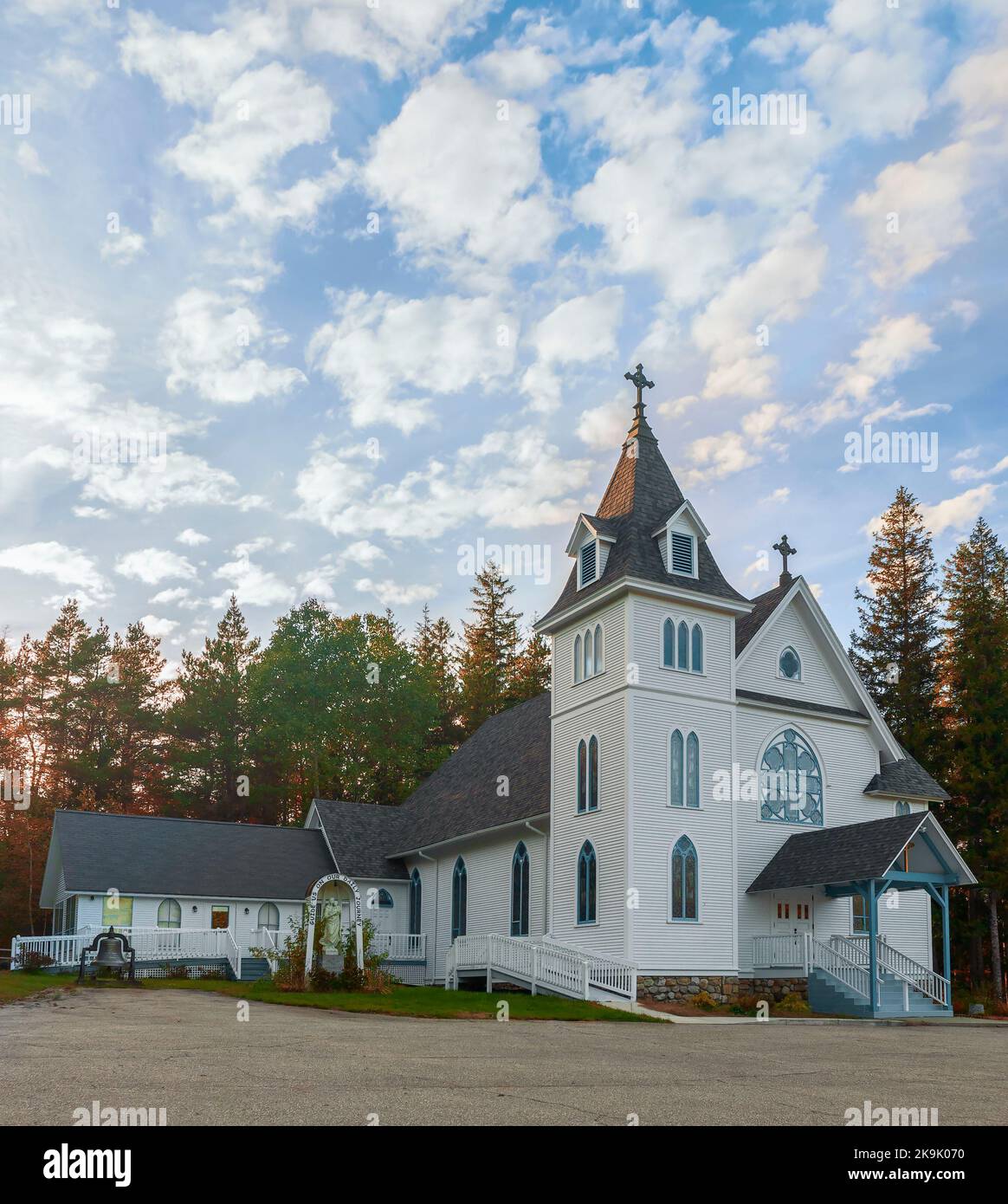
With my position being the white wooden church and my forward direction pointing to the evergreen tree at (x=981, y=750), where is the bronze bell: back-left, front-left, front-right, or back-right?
back-left

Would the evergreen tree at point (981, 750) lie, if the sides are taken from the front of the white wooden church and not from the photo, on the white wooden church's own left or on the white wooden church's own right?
on the white wooden church's own left

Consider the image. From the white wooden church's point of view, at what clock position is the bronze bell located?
The bronze bell is roughly at 5 o'clock from the white wooden church.
